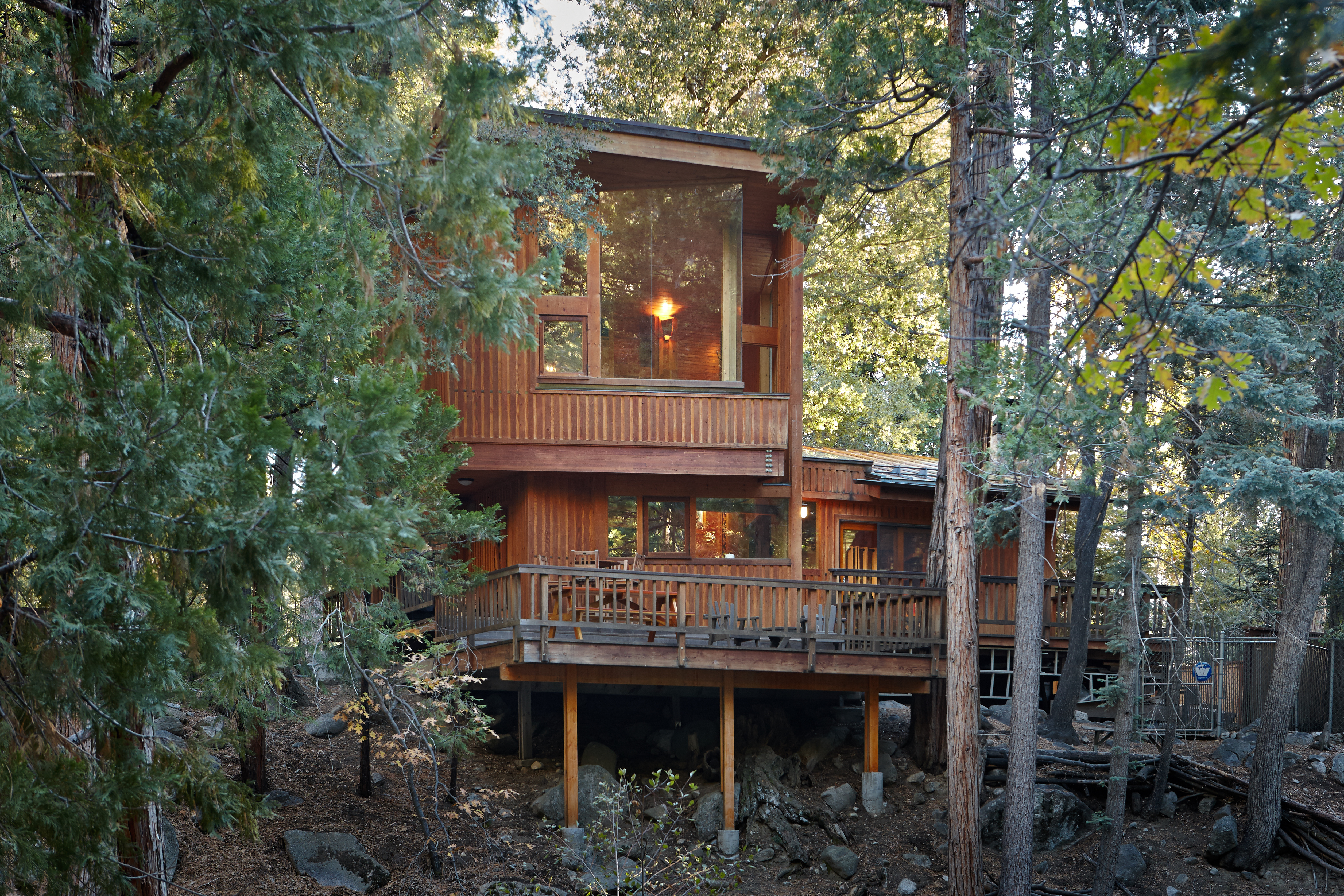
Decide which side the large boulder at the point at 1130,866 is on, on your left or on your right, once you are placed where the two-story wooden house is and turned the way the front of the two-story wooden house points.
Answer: on your left

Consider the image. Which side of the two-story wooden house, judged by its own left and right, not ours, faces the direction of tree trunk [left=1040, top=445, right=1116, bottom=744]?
left

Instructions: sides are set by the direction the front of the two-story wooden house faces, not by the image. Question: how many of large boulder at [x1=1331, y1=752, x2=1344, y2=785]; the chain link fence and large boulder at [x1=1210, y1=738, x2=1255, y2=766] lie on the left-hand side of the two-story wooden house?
3

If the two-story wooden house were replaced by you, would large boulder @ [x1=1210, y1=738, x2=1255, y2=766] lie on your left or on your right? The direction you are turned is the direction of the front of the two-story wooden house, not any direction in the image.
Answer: on your left

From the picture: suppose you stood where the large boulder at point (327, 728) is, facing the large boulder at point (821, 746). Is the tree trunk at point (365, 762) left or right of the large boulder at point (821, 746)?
right

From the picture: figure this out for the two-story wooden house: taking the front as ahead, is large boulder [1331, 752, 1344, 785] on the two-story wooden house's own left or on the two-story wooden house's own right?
on the two-story wooden house's own left

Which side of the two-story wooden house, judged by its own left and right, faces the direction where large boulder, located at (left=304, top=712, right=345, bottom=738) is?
right

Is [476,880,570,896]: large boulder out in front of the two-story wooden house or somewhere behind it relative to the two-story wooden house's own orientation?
in front

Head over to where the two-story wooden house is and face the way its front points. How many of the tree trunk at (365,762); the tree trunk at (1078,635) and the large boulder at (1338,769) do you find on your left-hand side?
2

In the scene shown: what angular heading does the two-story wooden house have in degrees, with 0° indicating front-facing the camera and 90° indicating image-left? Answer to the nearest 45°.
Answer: approximately 0°

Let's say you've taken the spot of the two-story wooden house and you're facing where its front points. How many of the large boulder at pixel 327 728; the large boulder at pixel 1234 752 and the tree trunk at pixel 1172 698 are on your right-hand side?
1
